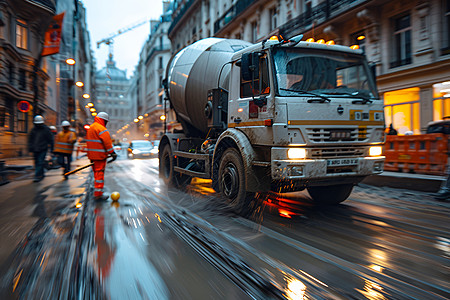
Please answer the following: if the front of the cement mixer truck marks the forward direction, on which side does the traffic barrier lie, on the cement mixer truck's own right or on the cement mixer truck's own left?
on the cement mixer truck's own left

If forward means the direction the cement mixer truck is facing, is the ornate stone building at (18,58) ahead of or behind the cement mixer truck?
behind

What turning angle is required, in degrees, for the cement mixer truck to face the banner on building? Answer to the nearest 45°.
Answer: approximately 180°

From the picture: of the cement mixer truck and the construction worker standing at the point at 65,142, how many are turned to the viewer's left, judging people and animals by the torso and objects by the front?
0

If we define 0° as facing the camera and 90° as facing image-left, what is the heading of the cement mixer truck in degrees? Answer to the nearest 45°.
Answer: approximately 315°

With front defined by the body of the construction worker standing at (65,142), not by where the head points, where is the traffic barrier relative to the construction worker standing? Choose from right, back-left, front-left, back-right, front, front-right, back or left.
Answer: front-left
